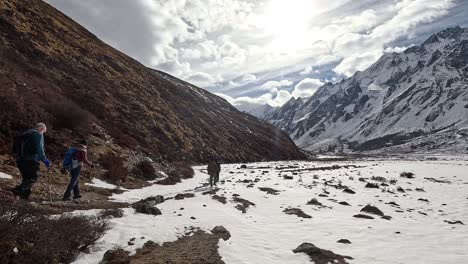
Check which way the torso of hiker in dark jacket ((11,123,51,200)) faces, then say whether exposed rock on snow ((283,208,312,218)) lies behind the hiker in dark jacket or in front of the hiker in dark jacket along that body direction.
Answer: in front

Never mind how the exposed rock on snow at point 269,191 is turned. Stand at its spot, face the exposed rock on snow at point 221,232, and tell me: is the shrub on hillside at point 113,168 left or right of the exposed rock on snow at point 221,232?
right

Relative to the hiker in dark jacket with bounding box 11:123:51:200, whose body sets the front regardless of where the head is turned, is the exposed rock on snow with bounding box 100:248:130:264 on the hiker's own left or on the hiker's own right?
on the hiker's own right

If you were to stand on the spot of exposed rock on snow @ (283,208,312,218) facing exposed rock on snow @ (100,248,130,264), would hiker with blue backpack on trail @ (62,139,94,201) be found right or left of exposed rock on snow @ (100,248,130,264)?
right

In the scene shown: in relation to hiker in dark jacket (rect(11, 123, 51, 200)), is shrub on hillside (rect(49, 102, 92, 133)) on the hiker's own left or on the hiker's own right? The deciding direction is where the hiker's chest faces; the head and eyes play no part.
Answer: on the hiker's own left

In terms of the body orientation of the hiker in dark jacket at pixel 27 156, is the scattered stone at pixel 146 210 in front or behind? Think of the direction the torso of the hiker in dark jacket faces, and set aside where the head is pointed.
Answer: in front

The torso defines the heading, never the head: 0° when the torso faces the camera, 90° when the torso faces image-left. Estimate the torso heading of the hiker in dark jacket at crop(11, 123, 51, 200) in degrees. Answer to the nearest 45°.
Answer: approximately 270°

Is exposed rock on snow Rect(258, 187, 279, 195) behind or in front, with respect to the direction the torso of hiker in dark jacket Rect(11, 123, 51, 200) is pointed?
in front
